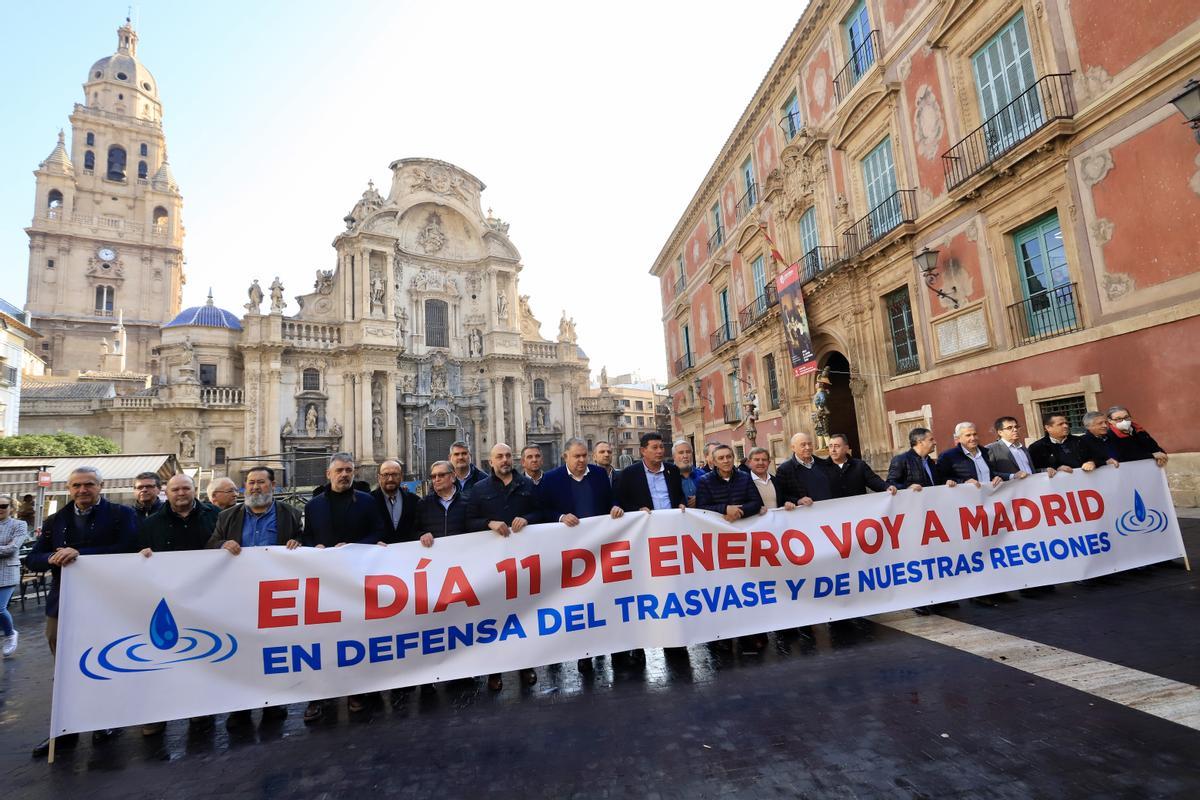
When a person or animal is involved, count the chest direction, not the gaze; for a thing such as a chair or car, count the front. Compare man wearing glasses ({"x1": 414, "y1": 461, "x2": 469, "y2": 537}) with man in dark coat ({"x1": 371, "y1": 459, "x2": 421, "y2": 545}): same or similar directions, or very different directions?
same or similar directions

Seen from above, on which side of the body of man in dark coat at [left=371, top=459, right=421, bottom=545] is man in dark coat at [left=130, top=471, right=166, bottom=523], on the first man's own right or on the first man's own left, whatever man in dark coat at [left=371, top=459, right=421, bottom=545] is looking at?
on the first man's own right

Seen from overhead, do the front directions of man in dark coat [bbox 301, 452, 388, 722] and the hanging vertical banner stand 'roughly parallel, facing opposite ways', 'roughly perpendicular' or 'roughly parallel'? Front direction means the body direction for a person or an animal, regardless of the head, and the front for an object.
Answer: roughly perpendicular

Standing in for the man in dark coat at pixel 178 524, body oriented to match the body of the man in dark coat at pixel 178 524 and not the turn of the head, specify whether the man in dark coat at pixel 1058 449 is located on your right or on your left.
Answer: on your left

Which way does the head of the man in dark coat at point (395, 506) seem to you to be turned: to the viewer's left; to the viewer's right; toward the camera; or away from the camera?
toward the camera

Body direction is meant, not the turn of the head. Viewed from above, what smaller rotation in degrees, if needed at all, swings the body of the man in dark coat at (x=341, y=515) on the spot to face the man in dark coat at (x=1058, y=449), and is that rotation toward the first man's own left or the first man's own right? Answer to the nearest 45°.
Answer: approximately 90° to the first man's own left

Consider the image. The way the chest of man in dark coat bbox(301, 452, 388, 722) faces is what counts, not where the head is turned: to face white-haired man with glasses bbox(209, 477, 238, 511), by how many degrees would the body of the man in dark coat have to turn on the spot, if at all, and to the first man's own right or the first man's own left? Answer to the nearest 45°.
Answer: approximately 135° to the first man's own right

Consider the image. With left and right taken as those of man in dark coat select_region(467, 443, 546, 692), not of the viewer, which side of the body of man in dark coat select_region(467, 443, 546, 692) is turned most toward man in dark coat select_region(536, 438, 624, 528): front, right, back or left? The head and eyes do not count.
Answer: left

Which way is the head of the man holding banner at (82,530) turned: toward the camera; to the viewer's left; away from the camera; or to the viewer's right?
toward the camera

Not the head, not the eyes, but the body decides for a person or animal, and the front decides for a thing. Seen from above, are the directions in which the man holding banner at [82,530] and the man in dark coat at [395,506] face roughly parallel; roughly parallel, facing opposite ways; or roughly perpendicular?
roughly parallel

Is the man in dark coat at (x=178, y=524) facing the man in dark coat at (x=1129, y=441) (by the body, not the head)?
no

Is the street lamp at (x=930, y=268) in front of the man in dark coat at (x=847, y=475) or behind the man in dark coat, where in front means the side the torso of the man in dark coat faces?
behind

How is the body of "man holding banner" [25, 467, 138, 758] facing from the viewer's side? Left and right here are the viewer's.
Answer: facing the viewer

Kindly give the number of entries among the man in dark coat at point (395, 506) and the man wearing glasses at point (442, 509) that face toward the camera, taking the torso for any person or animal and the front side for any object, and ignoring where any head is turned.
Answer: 2

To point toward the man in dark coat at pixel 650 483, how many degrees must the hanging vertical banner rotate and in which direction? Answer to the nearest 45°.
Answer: approximately 45° to its left

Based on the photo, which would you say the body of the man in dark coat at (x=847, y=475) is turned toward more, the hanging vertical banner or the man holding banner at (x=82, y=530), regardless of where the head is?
the man holding banner

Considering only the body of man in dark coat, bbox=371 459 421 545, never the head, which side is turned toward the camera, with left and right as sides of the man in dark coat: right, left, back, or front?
front

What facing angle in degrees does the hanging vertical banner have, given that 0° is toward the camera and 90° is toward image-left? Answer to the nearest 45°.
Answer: approximately 45°

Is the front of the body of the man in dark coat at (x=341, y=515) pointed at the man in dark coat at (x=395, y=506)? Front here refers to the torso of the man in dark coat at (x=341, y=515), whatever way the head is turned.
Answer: no

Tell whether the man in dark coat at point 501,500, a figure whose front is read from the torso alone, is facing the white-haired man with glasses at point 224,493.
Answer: no

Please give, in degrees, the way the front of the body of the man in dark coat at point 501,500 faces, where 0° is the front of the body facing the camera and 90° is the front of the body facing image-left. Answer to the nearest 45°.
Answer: approximately 0°

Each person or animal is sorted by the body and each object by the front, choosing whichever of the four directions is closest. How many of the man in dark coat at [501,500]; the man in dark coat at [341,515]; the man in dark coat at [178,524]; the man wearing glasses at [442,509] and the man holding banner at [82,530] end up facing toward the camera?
5
